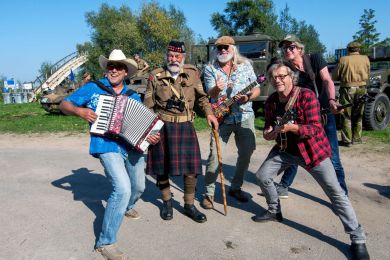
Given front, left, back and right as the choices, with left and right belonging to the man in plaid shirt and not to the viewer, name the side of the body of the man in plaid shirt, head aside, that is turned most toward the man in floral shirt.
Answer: right

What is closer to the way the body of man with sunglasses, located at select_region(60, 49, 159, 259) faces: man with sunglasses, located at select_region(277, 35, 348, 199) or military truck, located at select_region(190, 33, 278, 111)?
the man with sunglasses

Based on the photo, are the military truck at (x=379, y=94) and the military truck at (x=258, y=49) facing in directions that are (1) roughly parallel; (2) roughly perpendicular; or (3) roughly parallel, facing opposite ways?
roughly perpendicular

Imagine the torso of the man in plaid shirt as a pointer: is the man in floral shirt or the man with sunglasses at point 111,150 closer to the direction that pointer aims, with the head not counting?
the man with sunglasses

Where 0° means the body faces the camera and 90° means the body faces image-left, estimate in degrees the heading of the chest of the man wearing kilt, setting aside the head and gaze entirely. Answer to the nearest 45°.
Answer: approximately 0°

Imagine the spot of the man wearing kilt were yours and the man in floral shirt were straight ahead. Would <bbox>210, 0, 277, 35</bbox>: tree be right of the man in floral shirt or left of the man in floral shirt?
left

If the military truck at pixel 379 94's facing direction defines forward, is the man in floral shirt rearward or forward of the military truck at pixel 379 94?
forward

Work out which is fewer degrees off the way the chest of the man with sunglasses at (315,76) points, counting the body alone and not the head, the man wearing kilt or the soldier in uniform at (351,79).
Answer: the man wearing kilt
